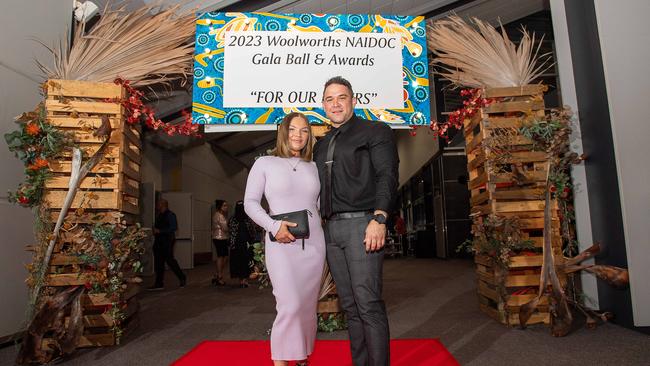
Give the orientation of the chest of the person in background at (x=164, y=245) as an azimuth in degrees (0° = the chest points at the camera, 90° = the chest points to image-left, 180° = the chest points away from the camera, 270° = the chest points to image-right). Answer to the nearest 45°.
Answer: approximately 90°

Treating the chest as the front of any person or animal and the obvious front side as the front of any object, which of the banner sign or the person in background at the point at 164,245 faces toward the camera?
the banner sign

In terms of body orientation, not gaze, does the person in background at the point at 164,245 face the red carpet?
no

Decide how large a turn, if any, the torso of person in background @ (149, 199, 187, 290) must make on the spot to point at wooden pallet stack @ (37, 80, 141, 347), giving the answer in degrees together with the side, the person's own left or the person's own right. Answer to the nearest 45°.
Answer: approximately 90° to the person's own left

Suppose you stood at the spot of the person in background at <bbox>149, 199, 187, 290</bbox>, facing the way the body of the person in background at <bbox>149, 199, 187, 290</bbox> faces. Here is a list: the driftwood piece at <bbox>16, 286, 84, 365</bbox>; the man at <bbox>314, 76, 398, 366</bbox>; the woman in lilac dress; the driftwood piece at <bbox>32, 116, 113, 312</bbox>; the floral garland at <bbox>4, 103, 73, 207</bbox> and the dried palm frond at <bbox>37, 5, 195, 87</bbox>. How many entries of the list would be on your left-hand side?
6

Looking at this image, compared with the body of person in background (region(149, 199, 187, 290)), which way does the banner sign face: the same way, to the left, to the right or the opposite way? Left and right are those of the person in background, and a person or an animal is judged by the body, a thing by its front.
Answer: to the left

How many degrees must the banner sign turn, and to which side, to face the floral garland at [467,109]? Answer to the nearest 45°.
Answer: approximately 90° to its left

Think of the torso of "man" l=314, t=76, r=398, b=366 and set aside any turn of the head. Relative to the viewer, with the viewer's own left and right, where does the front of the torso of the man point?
facing the viewer and to the left of the viewer

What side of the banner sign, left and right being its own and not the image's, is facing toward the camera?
front

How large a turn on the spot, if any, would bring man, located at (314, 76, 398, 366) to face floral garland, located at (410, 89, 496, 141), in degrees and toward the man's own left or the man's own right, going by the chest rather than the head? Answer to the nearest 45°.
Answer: approximately 180°

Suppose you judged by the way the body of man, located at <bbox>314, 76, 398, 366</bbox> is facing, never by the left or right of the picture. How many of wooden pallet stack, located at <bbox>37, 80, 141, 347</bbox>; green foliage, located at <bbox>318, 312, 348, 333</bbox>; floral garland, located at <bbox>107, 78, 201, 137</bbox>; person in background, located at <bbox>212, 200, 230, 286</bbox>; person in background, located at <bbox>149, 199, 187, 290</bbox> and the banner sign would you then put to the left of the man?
0

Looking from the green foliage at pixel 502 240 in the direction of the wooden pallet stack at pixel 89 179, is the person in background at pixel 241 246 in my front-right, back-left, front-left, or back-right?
front-right

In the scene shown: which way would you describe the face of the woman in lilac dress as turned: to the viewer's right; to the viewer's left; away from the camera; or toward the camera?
toward the camera

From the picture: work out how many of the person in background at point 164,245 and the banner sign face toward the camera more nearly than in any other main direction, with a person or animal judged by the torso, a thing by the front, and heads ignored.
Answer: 1

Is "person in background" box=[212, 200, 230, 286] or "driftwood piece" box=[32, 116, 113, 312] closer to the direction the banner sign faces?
the driftwood piece

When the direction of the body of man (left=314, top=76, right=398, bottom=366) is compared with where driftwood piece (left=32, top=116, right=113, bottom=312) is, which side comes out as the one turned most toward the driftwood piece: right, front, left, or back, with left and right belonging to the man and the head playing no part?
right

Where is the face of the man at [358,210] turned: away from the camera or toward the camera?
toward the camera

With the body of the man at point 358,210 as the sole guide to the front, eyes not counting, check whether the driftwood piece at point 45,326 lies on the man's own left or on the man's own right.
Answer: on the man's own right
